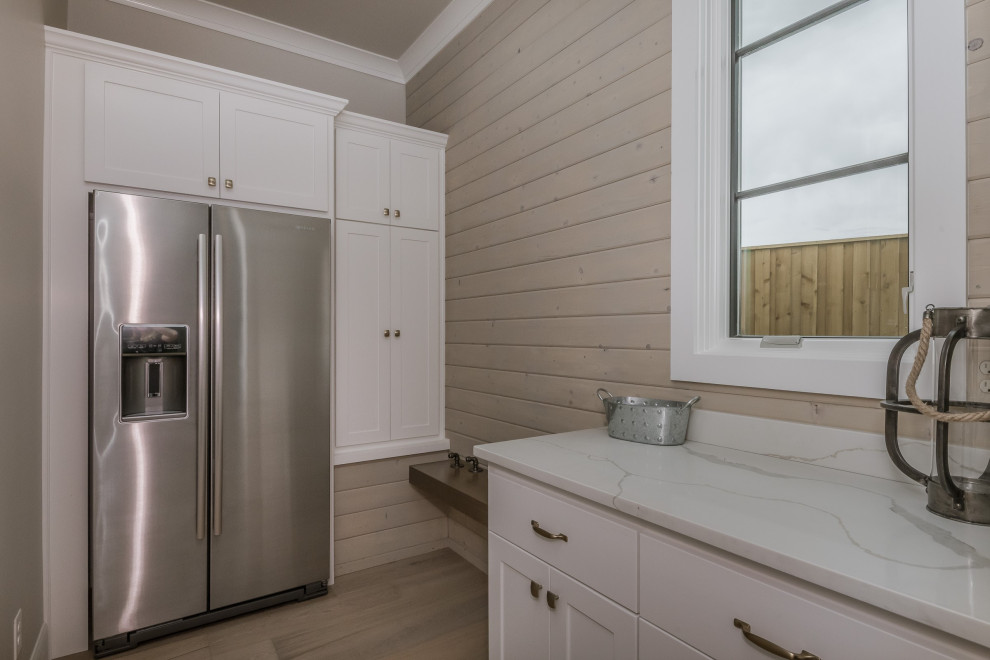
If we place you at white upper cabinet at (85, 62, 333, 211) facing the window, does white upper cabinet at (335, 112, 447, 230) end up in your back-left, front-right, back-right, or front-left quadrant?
front-left

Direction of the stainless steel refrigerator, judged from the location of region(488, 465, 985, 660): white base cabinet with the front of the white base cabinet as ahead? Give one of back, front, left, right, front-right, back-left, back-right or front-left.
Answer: front-right

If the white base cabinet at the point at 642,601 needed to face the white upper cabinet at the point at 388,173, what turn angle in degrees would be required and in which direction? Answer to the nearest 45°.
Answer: approximately 90° to its right

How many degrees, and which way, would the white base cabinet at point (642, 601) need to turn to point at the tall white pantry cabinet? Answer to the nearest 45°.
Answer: approximately 90° to its right

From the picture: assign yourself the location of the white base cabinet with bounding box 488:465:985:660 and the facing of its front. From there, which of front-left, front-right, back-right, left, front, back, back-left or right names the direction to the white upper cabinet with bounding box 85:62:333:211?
front-right

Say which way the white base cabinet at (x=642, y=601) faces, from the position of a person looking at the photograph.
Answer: facing the viewer and to the left of the viewer
